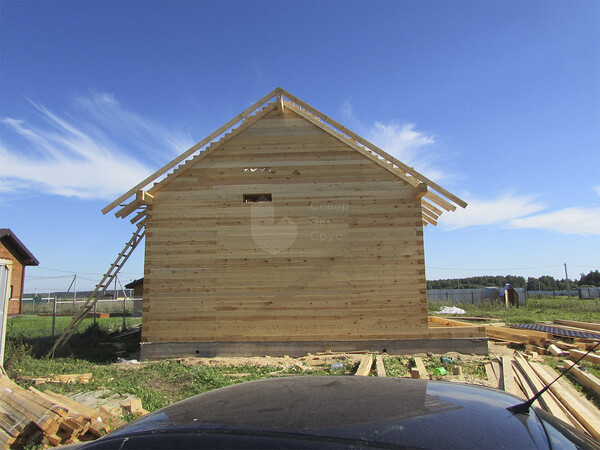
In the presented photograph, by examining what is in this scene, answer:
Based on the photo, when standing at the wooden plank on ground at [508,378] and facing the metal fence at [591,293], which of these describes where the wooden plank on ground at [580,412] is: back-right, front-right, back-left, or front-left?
back-right

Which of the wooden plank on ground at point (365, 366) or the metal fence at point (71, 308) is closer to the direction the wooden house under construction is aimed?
the wooden plank on ground
